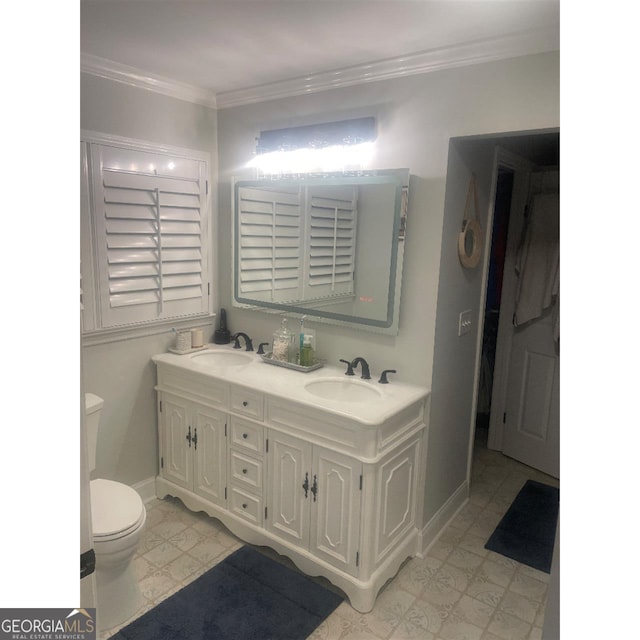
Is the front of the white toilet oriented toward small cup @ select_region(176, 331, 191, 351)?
no

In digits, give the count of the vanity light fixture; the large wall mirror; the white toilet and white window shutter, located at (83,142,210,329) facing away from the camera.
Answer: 0

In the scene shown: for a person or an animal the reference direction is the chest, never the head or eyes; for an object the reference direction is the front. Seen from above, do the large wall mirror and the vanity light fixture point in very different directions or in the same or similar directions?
same or similar directions

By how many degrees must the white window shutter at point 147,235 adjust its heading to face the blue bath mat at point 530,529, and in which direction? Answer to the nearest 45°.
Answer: approximately 45° to its left

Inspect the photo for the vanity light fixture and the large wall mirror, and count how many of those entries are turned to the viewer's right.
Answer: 0

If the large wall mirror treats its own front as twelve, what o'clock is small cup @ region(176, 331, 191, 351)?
The small cup is roughly at 2 o'clock from the large wall mirror.

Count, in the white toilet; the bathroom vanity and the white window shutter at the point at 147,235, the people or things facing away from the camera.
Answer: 0

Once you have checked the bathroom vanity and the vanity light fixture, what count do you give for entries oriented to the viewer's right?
0

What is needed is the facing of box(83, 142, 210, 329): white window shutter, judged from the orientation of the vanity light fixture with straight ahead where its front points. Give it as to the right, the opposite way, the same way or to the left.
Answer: to the left

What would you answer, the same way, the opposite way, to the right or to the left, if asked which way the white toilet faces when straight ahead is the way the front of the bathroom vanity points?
to the left

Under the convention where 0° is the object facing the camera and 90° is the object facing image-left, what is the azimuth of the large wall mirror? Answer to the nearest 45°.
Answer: approximately 45°

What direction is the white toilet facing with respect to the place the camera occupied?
facing the viewer and to the right of the viewer

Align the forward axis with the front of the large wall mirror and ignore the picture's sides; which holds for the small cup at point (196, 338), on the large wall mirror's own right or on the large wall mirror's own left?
on the large wall mirror's own right

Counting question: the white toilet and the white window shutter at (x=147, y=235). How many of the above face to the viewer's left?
0

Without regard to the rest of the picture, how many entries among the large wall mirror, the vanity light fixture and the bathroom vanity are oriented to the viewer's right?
0

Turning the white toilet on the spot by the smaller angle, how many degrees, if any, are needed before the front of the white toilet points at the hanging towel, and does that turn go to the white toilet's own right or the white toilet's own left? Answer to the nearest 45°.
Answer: approximately 45° to the white toilet's own left

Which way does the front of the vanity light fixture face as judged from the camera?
facing the viewer and to the left of the viewer
